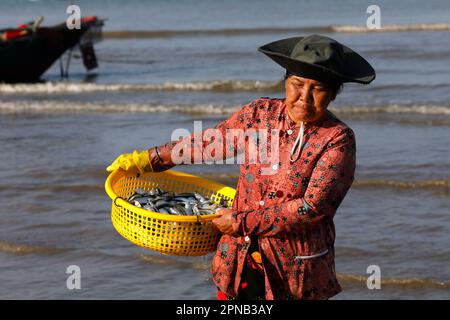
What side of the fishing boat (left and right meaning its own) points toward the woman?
right

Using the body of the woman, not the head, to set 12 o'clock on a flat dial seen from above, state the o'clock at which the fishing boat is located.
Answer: The fishing boat is roughly at 4 o'clock from the woman.

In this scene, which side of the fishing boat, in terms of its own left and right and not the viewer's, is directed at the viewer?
right

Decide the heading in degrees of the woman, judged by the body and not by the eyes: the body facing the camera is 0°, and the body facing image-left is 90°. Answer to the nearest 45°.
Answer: approximately 45°
